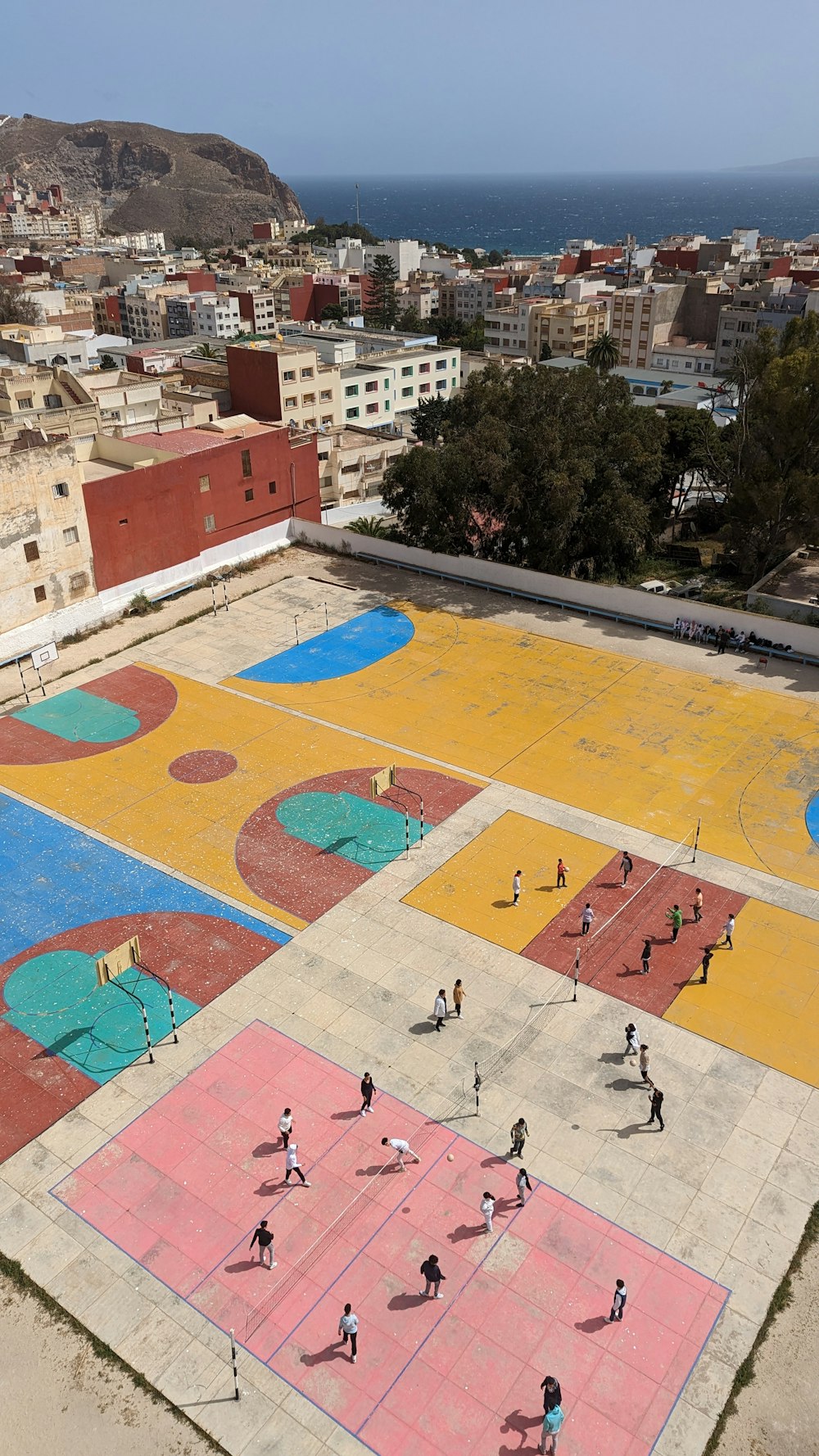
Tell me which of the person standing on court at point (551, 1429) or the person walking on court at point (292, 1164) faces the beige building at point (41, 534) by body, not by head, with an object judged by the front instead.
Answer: the person standing on court at point (551, 1429)

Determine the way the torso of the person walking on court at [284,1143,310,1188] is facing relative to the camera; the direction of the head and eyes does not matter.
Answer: to the viewer's right

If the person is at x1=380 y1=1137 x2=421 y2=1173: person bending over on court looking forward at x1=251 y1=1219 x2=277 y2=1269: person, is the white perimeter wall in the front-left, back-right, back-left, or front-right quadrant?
back-right

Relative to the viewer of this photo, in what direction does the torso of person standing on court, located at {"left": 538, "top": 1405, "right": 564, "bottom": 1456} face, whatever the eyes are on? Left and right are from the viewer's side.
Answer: facing away from the viewer and to the left of the viewer

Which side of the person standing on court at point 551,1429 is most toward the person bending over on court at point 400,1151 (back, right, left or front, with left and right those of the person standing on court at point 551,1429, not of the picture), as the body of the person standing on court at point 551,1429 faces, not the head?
front

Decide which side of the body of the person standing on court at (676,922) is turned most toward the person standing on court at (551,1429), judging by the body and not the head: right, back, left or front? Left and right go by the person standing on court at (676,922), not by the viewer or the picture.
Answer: left

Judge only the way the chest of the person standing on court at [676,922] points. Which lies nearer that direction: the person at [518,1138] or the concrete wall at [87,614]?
the concrete wall

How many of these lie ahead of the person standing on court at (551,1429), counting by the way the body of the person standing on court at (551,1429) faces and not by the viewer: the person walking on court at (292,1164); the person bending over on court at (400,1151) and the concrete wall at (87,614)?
3

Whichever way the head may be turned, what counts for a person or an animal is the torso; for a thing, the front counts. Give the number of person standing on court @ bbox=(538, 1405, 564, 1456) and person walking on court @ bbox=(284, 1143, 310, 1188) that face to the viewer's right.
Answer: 1

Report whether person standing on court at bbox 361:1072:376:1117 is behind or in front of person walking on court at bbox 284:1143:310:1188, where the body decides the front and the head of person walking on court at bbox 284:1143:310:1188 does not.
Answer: in front

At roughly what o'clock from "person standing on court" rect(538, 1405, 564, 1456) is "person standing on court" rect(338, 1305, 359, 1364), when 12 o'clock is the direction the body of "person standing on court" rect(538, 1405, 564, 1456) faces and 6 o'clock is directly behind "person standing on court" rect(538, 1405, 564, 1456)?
"person standing on court" rect(338, 1305, 359, 1364) is roughly at 11 o'clock from "person standing on court" rect(538, 1405, 564, 1456).

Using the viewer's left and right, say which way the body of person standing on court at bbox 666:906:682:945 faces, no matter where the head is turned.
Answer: facing to the left of the viewer

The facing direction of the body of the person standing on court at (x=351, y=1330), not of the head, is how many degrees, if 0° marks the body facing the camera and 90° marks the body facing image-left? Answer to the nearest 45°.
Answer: approximately 180°
